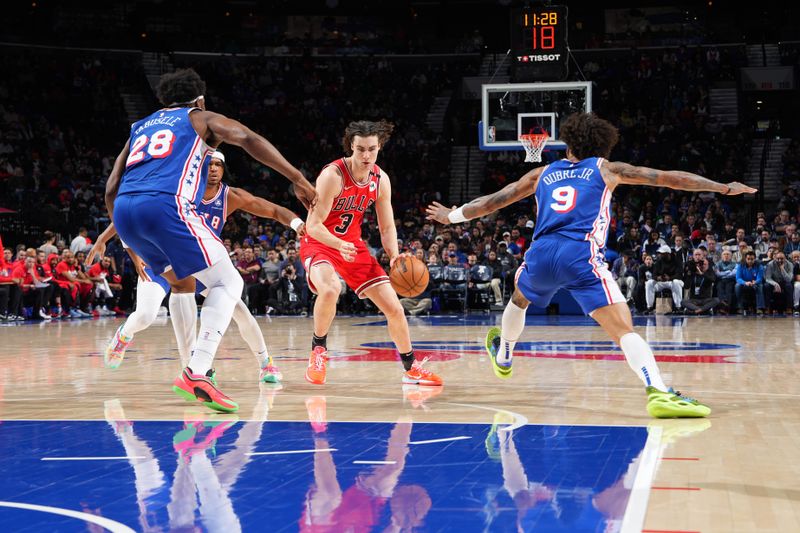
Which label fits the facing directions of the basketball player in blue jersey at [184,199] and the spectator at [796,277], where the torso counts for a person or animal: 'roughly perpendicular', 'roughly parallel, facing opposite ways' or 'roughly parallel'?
roughly parallel, facing opposite ways

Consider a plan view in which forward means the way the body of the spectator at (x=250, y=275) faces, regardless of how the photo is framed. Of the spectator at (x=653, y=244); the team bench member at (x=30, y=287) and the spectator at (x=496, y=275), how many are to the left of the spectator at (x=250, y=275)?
2

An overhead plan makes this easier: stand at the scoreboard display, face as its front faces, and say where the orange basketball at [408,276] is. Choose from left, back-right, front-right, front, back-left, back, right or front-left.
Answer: front

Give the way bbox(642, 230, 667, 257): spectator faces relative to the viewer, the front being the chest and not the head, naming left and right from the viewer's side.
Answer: facing the viewer

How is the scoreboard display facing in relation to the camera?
toward the camera

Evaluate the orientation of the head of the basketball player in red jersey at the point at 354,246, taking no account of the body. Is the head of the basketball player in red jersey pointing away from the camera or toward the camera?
toward the camera

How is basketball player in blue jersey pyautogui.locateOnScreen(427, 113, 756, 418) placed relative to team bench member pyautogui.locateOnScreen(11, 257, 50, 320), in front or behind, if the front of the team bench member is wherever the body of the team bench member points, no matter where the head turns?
in front

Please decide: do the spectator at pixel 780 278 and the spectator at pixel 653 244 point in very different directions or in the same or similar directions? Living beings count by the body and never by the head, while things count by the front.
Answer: same or similar directions

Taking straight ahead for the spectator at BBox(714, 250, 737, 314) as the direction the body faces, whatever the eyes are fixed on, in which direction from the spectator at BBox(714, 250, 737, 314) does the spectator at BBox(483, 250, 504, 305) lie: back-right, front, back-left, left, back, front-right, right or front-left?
right

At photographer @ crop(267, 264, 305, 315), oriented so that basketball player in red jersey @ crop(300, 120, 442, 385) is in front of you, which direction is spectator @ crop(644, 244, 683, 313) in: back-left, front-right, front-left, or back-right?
front-left

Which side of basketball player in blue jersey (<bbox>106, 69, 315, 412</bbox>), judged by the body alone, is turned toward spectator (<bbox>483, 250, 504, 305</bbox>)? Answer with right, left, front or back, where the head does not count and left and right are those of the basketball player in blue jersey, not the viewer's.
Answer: front

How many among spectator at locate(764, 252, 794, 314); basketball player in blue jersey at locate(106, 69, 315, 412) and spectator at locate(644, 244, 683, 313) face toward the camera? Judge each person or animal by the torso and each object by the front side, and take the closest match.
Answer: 2

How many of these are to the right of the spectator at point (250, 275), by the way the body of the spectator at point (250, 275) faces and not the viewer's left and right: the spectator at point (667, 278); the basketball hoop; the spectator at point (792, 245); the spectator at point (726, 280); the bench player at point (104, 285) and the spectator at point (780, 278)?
1

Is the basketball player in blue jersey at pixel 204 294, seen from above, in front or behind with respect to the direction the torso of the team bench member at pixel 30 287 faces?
in front

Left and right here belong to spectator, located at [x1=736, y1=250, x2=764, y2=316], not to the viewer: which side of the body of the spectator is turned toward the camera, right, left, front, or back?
front

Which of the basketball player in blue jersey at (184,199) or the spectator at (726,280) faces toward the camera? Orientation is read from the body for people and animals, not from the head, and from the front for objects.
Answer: the spectator

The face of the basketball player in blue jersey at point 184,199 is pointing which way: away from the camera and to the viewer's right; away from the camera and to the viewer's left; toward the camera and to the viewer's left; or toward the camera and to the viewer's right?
away from the camera and to the viewer's right

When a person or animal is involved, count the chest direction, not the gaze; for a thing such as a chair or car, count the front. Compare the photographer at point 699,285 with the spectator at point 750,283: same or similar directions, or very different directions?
same or similar directions

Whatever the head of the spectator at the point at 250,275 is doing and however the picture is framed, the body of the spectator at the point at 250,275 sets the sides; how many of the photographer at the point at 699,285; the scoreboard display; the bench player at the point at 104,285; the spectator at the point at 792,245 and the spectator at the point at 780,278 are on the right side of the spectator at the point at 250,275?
1

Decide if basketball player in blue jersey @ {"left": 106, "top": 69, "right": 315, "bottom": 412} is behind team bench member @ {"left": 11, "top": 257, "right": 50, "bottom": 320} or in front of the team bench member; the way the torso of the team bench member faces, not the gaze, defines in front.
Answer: in front

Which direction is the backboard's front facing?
toward the camera
